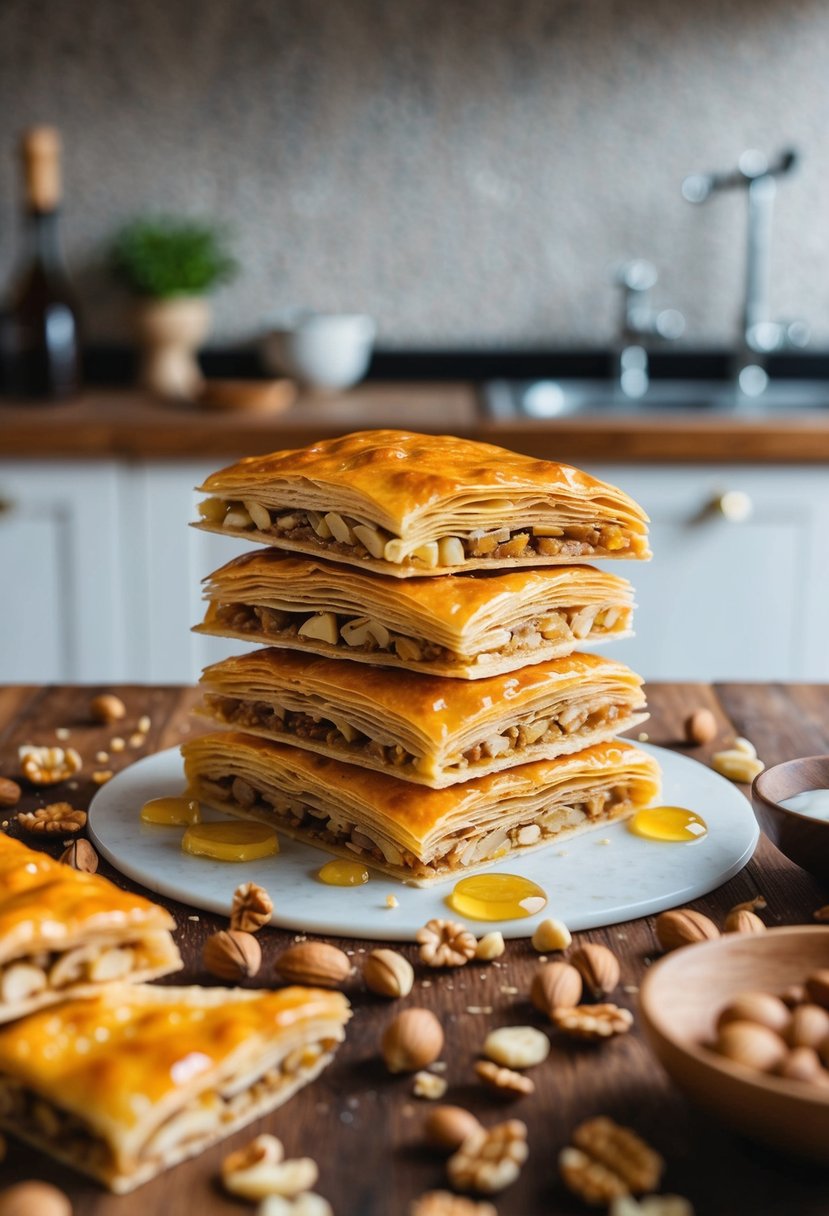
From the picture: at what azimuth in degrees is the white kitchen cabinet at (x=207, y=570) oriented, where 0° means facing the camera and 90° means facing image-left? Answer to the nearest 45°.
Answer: approximately 0°

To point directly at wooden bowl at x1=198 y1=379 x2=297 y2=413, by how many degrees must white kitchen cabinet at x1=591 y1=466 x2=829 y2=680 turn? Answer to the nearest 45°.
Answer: approximately 90° to its right

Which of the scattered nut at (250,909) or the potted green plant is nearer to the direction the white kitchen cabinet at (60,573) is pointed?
the scattered nut

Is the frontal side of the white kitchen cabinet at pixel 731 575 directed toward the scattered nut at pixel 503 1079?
yes

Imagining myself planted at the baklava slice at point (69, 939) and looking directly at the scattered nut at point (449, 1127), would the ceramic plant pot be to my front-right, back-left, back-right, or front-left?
back-left

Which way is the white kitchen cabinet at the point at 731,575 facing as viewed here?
toward the camera

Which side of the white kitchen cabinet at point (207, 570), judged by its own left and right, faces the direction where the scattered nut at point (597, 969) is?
front

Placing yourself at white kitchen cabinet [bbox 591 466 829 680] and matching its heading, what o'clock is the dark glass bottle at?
The dark glass bottle is roughly at 3 o'clock from the white kitchen cabinet.

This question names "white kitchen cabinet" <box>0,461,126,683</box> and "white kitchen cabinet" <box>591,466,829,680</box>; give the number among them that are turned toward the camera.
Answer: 2

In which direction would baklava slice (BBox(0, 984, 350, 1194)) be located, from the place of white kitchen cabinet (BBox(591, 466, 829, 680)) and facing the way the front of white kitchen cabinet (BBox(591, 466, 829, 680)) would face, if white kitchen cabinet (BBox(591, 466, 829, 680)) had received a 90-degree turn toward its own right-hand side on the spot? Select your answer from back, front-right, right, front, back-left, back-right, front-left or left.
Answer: left

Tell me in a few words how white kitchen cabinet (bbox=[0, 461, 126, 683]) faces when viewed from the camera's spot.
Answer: facing the viewer

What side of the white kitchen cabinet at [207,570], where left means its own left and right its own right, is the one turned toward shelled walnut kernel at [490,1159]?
front

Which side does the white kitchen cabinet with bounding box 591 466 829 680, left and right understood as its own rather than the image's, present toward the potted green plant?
right

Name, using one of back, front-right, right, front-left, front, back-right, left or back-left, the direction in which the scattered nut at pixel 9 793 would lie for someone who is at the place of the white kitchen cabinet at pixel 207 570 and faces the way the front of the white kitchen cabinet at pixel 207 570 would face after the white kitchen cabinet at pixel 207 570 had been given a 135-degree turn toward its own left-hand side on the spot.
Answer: back-right

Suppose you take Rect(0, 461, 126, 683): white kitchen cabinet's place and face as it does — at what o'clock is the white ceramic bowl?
The white ceramic bowl is roughly at 8 o'clock from the white kitchen cabinet.
